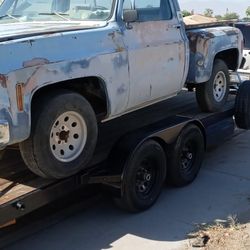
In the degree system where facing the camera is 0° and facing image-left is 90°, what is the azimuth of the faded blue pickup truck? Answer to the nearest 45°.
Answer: approximately 45°

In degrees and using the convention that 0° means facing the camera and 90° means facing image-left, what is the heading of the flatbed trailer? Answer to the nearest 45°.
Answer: approximately 45°
